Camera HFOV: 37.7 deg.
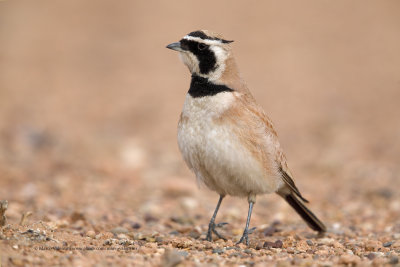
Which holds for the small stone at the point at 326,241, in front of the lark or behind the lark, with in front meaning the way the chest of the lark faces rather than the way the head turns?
behind

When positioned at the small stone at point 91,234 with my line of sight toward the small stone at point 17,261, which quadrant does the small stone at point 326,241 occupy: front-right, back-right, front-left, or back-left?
back-left

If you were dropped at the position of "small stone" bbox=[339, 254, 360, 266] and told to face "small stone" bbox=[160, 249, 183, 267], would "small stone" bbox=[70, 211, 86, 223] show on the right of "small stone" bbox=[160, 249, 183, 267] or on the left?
right

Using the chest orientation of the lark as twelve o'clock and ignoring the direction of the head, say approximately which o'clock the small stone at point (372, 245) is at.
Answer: The small stone is roughly at 7 o'clock from the lark.

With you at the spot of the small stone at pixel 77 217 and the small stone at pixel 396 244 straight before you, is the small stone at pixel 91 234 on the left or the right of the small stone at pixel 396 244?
right

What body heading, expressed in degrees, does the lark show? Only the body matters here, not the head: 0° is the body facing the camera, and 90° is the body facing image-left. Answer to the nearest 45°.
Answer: approximately 45°
